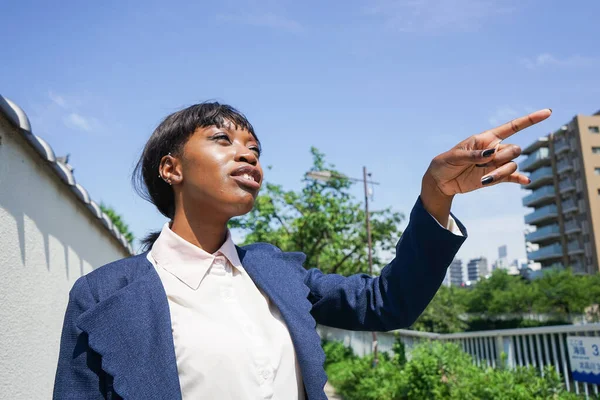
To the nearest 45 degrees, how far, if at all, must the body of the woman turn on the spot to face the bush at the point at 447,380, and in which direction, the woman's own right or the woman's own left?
approximately 135° to the woman's own left

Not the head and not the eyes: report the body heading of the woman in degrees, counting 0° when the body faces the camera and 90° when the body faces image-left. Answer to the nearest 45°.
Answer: approximately 315°

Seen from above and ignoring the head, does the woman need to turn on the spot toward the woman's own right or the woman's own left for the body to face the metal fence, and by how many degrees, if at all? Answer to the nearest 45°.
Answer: approximately 90° to the woman's own left

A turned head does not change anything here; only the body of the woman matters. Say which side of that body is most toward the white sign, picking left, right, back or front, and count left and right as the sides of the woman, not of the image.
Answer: left

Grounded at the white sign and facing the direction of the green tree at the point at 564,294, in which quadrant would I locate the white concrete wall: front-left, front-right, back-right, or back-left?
back-left

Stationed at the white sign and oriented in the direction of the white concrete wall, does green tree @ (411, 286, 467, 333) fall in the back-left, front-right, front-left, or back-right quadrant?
back-right

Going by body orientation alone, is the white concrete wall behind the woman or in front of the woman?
behind
